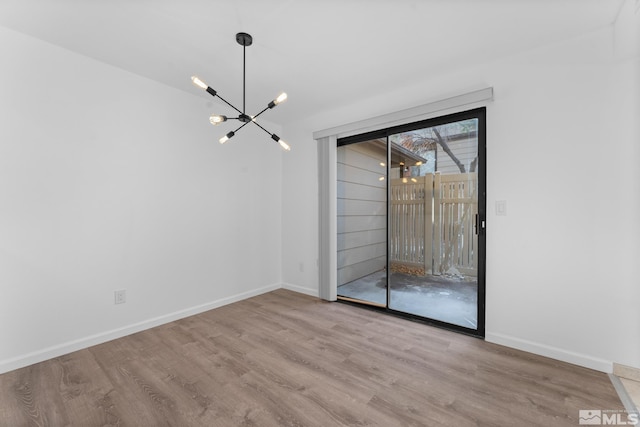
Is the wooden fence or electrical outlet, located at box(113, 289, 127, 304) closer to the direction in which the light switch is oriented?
the electrical outlet

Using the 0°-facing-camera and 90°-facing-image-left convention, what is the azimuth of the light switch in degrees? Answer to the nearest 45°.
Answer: approximately 0°

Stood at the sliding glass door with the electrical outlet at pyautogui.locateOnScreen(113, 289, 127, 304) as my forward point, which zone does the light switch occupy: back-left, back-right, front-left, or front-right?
back-left

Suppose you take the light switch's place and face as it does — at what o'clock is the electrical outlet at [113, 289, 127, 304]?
The electrical outlet is roughly at 2 o'clock from the light switch.

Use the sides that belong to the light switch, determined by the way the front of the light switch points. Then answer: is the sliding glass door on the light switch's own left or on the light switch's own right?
on the light switch's own right
